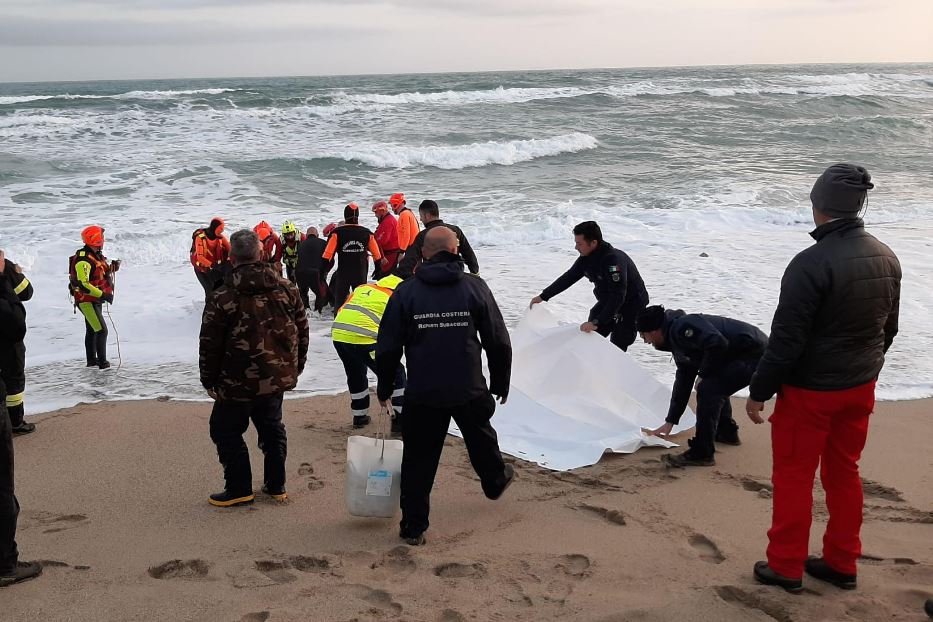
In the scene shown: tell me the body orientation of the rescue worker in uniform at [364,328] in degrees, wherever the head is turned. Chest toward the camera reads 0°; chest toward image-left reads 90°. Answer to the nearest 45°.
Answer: approximately 225°

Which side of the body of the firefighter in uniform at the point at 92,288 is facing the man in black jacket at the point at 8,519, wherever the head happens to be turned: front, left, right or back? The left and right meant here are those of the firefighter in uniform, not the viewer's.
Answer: right

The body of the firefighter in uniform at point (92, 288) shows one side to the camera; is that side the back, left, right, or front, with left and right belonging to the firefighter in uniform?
right

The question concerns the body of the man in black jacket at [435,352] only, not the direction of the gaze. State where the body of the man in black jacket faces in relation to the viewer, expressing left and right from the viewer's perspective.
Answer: facing away from the viewer

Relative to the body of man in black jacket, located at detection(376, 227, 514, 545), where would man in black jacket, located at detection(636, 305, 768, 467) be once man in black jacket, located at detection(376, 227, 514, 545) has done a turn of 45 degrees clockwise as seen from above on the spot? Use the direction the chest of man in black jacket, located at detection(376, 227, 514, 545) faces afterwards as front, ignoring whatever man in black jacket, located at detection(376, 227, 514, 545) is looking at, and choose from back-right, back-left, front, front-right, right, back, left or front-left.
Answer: front

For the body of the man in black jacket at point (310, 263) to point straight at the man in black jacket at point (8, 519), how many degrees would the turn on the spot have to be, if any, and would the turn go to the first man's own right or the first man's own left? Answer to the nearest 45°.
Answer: approximately 180°

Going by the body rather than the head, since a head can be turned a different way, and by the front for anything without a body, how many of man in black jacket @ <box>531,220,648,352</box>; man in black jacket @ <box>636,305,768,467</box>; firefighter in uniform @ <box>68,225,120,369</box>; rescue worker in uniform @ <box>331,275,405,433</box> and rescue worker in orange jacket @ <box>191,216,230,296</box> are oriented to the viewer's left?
2

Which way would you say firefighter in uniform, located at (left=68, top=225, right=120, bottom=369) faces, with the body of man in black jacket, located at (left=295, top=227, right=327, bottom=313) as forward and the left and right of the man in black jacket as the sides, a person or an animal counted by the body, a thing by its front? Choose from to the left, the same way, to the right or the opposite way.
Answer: to the right

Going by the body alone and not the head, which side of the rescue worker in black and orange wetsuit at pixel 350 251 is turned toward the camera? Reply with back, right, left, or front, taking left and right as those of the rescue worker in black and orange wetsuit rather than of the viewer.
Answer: back

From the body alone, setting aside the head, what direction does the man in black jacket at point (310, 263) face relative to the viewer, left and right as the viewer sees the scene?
facing away from the viewer

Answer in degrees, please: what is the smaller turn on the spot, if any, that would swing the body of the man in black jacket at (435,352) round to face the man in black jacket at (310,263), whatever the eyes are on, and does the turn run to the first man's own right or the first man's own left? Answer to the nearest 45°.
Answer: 0° — they already face them

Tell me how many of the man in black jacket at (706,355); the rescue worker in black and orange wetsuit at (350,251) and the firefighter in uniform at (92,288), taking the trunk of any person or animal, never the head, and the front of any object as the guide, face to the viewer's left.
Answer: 1
